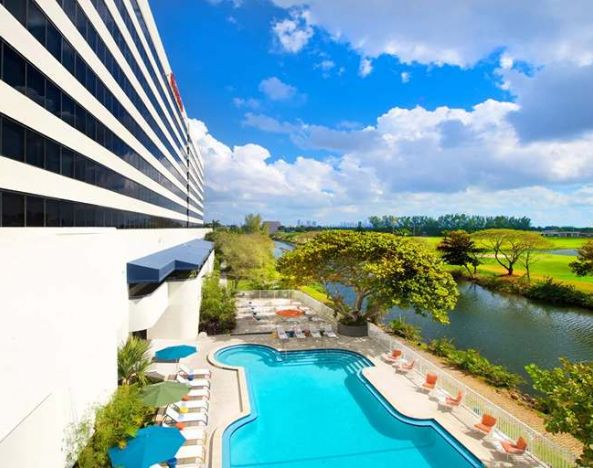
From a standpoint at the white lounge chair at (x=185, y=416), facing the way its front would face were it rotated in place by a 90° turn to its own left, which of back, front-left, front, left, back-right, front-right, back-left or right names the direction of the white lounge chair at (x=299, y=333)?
front-right

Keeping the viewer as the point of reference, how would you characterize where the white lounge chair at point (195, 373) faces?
facing to the right of the viewer

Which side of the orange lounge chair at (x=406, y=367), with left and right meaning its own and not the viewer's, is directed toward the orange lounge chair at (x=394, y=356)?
right

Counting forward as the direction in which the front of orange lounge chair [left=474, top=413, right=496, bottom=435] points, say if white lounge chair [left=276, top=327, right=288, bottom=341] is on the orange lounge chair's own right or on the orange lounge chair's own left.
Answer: on the orange lounge chair's own right

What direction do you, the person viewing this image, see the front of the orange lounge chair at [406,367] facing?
facing the viewer and to the left of the viewer

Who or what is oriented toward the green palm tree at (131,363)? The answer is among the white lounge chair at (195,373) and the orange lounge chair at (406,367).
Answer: the orange lounge chair

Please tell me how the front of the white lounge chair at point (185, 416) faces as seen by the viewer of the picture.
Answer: facing to the right of the viewer

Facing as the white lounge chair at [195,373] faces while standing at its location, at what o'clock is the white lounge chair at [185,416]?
the white lounge chair at [185,416] is roughly at 3 o'clock from the white lounge chair at [195,373].

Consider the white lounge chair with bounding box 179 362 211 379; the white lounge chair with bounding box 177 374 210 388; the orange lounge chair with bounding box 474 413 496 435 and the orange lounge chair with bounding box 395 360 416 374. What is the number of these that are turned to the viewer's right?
2

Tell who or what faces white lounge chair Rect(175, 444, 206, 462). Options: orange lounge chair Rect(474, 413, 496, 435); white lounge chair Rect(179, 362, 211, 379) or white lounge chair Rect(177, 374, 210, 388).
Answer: the orange lounge chair

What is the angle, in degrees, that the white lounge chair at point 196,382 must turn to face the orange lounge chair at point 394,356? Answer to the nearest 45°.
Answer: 0° — it already faces it

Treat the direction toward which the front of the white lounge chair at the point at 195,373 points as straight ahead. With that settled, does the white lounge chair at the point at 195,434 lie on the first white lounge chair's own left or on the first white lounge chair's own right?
on the first white lounge chair's own right

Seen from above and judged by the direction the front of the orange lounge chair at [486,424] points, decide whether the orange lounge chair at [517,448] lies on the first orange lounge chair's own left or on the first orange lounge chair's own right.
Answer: on the first orange lounge chair's own left

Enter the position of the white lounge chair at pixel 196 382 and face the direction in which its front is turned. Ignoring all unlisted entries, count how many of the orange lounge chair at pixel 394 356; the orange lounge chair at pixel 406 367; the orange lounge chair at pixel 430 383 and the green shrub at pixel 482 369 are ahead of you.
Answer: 4

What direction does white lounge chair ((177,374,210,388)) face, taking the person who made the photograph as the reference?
facing to the right of the viewer

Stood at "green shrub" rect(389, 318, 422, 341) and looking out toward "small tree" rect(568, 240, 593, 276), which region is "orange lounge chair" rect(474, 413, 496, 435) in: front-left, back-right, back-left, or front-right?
back-right

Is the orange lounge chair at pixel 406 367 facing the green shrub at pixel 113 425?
yes

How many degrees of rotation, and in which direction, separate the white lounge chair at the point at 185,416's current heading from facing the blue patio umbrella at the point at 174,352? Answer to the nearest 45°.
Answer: approximately 90° to its left

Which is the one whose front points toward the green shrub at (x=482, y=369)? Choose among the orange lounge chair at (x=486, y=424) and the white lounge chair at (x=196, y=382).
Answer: the white lounge chair

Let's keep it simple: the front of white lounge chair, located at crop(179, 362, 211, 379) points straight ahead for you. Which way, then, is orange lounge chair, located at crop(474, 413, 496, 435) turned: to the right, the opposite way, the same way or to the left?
the opposite way
